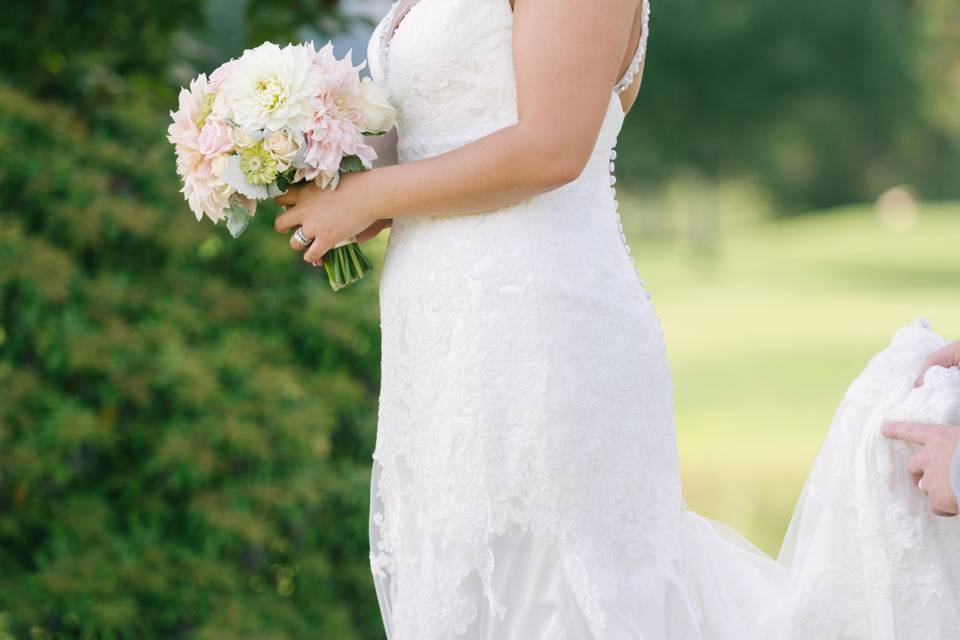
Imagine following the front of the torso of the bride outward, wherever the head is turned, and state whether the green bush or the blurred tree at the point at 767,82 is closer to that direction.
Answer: the green bush

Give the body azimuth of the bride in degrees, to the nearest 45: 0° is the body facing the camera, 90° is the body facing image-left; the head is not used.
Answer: approximately 90°

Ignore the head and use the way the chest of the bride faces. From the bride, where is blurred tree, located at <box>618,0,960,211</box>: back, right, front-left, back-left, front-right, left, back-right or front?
right

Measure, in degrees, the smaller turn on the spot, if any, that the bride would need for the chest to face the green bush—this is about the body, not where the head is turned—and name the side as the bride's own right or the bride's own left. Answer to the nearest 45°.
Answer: approximately 45° to the bride's own right
